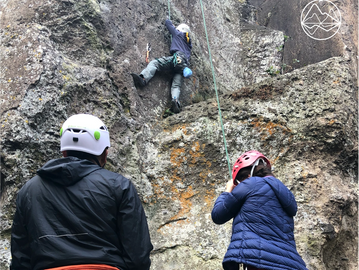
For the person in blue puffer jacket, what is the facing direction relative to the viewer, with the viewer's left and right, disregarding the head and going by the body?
facing away from the viewer and to the left of the viewer

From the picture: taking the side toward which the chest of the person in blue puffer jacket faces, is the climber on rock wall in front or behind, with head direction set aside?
in front

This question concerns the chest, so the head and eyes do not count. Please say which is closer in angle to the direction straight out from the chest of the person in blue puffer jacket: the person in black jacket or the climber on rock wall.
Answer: the climber on rock wall

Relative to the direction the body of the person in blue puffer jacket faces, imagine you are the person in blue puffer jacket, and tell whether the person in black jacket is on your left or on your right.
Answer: on your left
